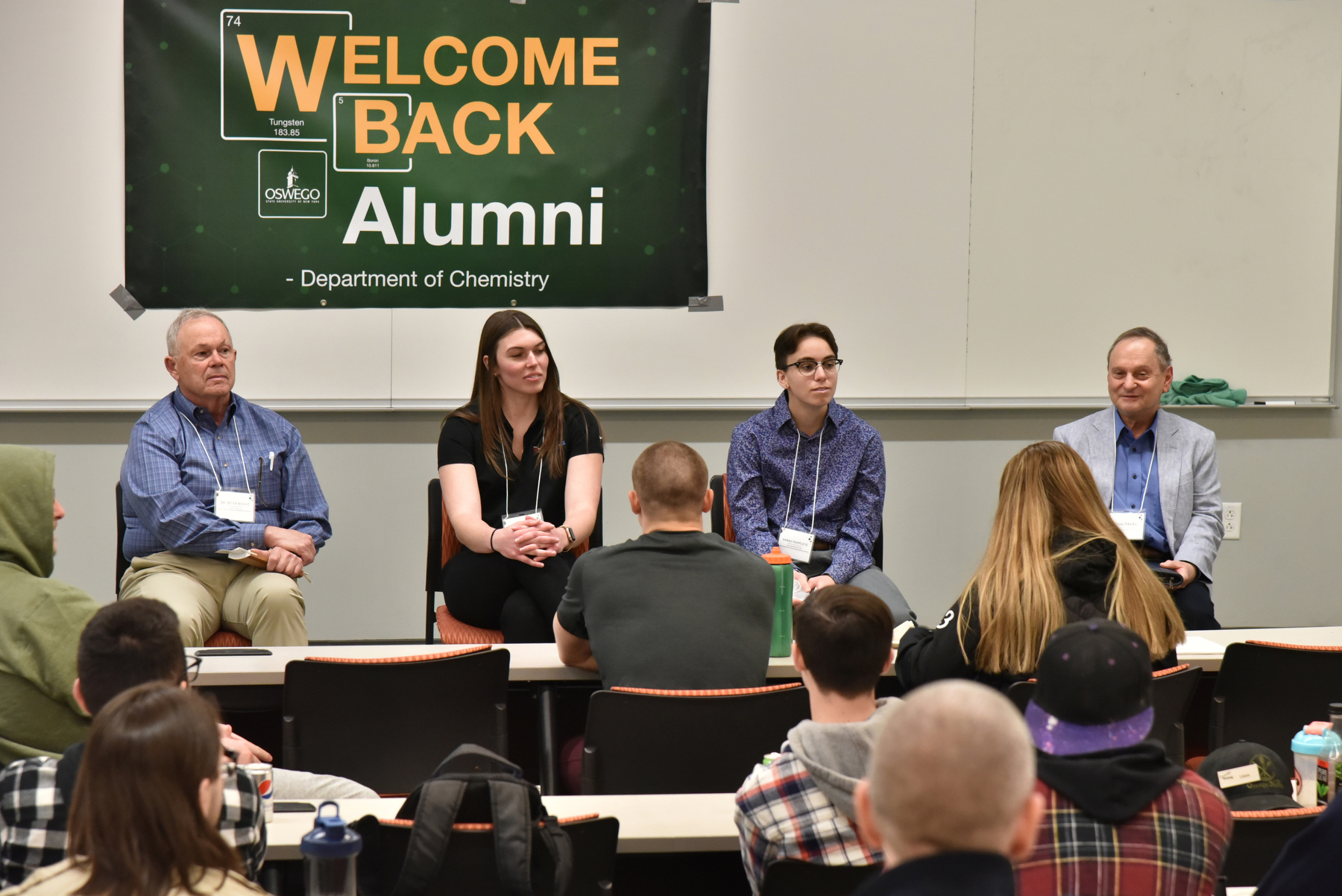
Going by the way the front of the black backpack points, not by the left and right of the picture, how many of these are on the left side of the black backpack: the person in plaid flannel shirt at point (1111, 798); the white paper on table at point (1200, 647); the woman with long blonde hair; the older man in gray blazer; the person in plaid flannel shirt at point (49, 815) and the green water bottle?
1

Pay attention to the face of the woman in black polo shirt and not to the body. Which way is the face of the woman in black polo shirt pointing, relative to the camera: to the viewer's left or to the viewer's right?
to the viewer's right

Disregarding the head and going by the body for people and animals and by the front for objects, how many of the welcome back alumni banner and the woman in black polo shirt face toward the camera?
2

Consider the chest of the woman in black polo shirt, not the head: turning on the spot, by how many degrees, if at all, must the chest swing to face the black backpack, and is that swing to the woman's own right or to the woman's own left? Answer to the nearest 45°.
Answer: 0° — they already face it

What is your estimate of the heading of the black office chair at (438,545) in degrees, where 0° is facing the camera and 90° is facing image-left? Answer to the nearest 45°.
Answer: approximately 0°

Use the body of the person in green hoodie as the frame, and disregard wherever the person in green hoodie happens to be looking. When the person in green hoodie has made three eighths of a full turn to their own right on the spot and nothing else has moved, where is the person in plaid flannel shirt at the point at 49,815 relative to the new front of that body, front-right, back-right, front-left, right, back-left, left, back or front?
front

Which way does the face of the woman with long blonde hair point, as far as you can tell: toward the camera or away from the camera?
away from the camera

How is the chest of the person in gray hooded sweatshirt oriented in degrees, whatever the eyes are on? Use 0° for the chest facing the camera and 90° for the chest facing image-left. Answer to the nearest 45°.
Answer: approximately 180°

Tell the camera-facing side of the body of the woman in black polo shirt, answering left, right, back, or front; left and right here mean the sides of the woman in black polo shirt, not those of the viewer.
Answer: front

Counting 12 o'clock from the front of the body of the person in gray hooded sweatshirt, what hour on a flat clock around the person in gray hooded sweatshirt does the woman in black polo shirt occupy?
The woman in black polo shirt is roughly at 11 o'clock from the person in gray hooded sweatshirt.

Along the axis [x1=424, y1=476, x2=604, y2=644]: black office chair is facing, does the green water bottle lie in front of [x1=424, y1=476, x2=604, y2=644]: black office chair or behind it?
in front

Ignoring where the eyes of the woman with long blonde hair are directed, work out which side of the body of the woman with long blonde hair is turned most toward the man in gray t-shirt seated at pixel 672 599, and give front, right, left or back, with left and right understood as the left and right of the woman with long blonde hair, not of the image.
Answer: left

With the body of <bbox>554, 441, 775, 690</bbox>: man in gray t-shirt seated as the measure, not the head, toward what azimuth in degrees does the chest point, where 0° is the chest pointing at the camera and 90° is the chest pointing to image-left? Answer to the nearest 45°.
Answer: approximately 180°

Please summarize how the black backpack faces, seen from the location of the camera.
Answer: facing away from the viewer

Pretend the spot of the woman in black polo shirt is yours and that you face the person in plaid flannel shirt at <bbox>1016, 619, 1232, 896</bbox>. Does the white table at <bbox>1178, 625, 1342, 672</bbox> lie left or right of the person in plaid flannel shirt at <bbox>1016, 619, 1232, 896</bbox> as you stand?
left

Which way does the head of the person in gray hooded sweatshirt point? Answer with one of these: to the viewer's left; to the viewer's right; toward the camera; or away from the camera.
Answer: away from the camera

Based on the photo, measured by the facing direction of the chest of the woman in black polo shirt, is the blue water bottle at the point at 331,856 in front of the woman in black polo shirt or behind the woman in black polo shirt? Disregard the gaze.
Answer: in front

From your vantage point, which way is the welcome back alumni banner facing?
toward the camera

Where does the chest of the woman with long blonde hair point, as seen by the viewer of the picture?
away from the camera

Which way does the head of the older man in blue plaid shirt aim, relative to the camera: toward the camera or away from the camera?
toward the camera

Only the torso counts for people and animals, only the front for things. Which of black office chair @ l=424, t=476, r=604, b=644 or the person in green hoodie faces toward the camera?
the black office chair
